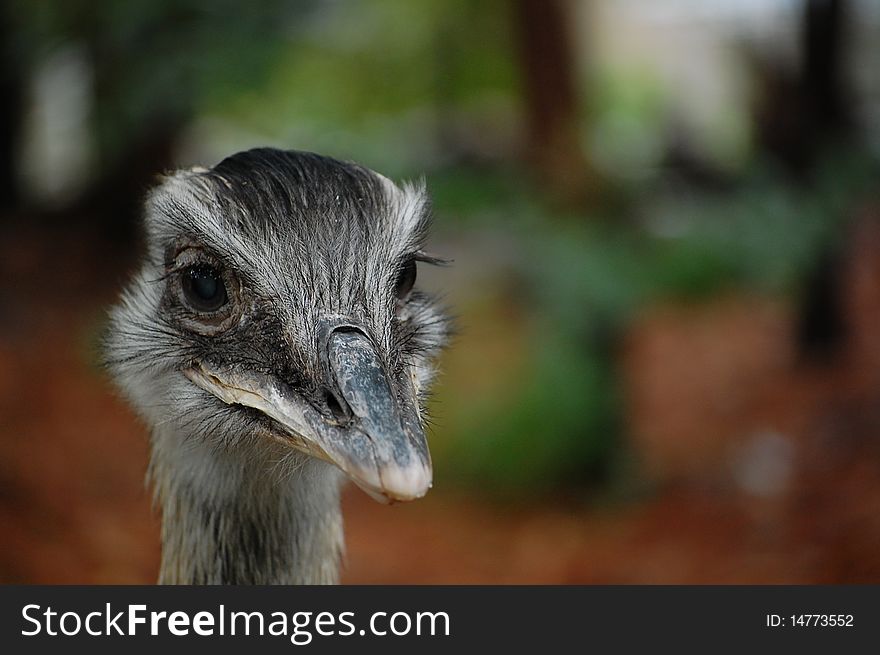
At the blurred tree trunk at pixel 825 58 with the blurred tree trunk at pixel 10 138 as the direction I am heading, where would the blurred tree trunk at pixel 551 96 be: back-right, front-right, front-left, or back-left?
front-left
